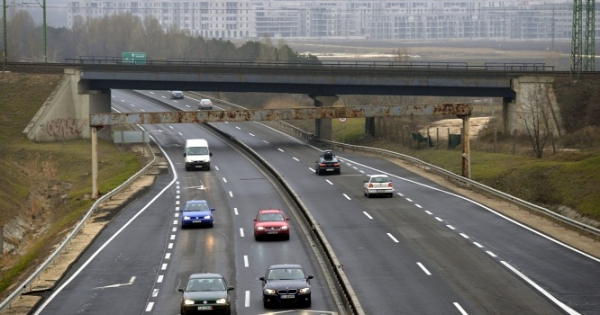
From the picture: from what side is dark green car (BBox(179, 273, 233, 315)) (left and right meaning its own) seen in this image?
front

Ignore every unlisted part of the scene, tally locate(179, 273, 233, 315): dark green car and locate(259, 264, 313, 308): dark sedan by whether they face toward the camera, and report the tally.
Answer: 2

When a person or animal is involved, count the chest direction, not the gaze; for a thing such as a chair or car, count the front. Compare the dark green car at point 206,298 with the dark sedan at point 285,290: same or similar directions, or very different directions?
same or similar directions

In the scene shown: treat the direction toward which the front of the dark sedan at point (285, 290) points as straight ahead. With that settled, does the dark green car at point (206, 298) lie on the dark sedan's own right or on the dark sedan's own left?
on the dark sedan's own right

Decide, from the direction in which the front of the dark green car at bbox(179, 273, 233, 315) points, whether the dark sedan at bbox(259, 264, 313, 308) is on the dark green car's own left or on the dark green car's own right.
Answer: on the dark green car's own left
